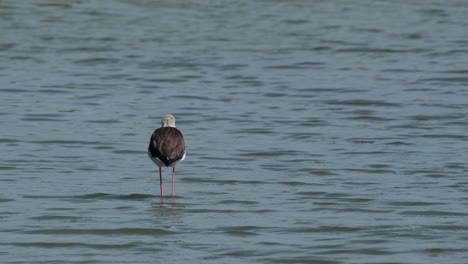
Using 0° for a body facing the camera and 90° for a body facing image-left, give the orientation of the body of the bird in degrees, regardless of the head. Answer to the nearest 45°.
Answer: approximately 180°
